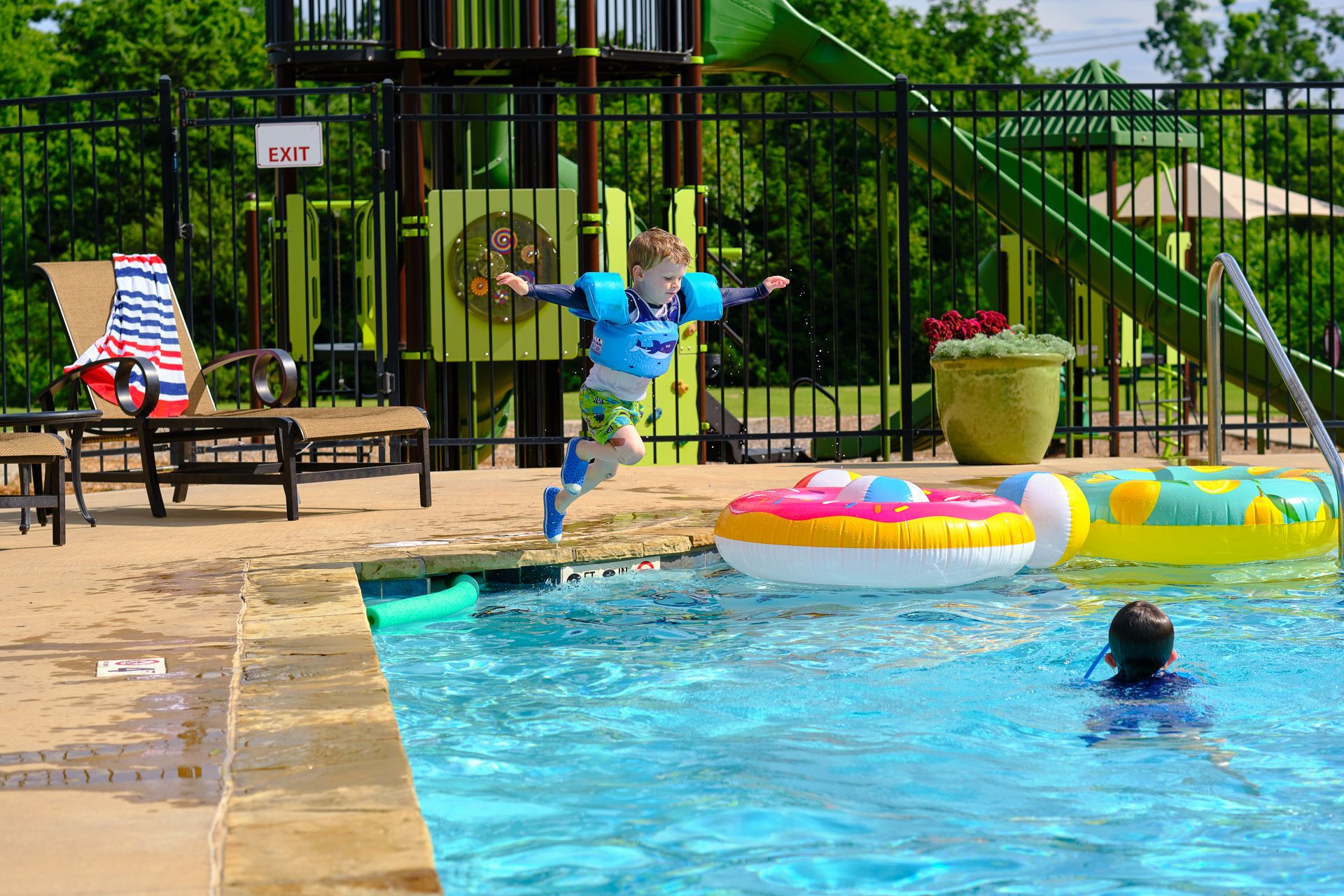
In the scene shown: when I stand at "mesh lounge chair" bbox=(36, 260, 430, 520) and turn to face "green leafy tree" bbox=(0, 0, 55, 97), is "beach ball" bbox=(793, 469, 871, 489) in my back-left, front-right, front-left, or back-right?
back-right

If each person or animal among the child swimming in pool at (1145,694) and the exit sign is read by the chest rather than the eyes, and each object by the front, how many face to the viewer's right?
0

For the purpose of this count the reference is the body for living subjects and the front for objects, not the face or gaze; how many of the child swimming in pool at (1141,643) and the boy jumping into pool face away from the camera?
1

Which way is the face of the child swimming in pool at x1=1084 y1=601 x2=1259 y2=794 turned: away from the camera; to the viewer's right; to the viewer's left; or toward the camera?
away from the camera

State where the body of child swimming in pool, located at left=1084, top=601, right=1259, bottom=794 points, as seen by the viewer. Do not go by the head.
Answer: away from the camera

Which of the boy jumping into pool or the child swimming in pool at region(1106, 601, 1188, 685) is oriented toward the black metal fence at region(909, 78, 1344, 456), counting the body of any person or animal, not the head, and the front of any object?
the child swimming in pool

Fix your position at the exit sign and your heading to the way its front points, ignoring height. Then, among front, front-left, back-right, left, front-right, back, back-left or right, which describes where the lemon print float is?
front-left

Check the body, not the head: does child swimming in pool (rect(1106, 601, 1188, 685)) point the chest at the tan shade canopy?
yes

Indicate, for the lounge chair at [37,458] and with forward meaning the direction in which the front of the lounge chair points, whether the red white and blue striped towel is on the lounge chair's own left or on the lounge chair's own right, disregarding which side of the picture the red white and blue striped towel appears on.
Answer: on the lounge chair's own left

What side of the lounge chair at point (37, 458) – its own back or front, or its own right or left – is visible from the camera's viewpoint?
right

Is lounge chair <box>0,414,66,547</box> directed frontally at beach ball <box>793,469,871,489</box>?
yes

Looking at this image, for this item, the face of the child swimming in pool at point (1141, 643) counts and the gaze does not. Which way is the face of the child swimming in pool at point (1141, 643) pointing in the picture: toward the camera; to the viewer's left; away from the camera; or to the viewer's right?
away from the camera
